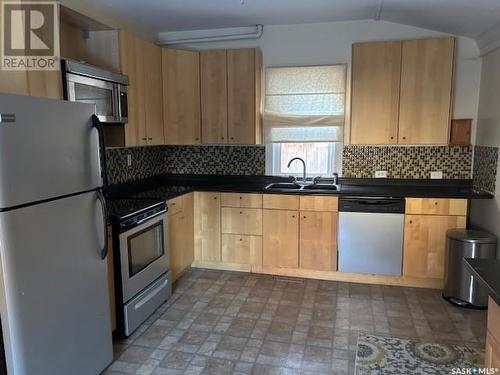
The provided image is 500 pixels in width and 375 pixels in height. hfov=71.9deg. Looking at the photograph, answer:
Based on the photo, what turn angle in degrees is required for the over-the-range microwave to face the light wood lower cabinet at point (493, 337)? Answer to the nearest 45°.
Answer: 0° — it already faces it

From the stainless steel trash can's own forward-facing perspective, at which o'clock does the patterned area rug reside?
The patterned area rug is roughly at 11 o'clock from the stainless steel trash can.

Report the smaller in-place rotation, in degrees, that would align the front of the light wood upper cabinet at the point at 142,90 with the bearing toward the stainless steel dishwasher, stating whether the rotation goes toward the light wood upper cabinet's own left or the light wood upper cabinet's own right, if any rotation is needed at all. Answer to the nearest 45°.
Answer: approximately 45° to the light wood upper cabinet's own left

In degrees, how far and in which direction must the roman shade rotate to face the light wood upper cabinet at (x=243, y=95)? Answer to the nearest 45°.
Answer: approximately 90° to its right

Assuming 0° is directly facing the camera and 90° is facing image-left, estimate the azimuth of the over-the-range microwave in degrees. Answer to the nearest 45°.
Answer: approximately 315°

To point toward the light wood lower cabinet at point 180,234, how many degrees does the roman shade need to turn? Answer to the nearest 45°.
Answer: approximately 45° to its right

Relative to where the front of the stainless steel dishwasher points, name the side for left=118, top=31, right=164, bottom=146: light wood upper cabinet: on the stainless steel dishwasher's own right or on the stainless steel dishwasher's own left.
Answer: on the stainless steel dishwasher's own right

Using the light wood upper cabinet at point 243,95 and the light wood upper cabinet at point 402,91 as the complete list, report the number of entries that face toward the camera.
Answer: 2

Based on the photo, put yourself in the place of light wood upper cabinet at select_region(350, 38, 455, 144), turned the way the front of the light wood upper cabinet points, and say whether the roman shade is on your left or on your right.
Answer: on your right
